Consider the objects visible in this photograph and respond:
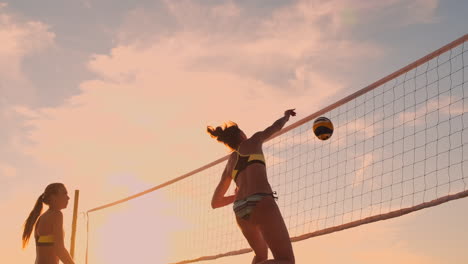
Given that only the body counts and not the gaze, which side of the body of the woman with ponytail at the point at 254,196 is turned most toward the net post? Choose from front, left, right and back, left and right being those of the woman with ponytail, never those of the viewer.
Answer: left

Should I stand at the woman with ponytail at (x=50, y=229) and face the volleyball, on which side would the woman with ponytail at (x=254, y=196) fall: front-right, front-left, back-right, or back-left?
front-right

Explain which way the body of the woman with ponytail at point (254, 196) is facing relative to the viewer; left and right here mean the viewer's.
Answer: facing away from the viewer and to the right of the viewer

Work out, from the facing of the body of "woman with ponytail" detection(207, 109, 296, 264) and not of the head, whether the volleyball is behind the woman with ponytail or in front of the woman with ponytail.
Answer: in front

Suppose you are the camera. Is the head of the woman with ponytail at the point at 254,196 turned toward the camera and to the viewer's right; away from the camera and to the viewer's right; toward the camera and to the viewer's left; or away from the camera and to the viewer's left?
away from the camera and to the viewer's right

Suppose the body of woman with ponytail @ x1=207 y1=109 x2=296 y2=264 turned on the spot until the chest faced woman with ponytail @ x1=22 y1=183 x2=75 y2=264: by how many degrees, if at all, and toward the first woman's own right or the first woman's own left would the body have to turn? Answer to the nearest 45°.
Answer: approximately 90° to the first woman's own left

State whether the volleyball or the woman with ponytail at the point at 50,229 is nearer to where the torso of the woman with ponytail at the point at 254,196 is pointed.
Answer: the volleyball

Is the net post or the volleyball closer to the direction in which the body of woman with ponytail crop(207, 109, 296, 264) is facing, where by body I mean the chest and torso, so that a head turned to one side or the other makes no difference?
the volleyball
